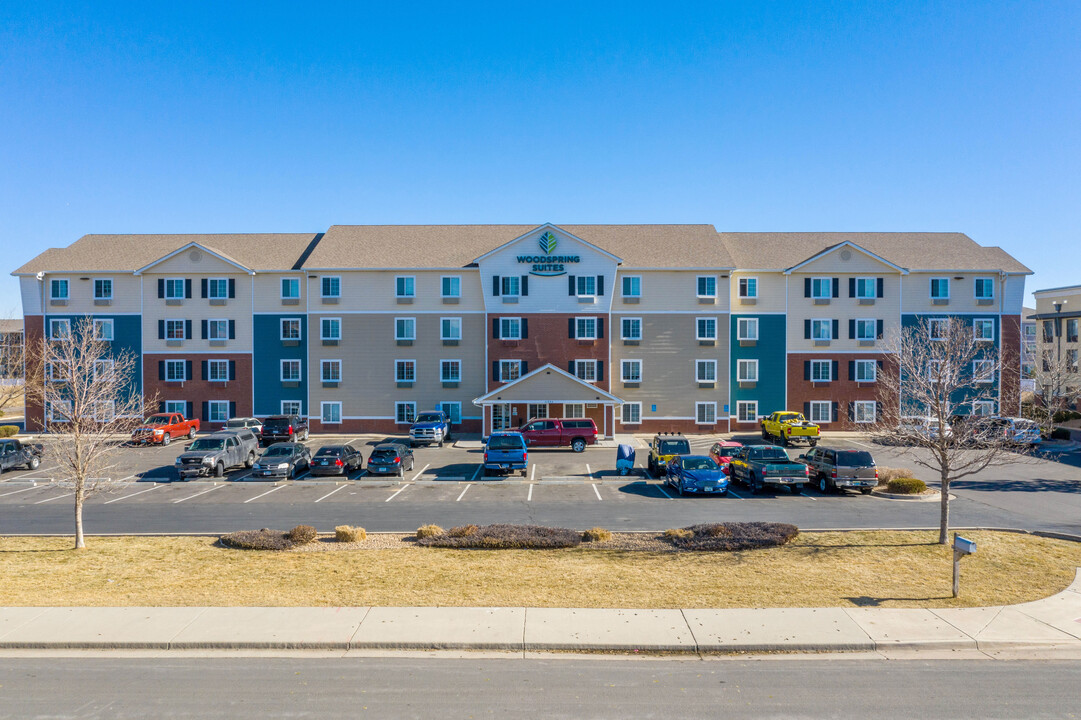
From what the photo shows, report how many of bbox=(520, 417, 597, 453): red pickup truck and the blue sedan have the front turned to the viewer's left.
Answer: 1

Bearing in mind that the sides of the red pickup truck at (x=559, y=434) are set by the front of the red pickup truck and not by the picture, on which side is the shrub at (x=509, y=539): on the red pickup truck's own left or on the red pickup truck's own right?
on the red pickup truck's own left

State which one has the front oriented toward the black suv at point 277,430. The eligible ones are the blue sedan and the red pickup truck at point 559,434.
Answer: the red pickup truck

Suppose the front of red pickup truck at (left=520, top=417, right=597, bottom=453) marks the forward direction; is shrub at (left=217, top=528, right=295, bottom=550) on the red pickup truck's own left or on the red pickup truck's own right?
on the red pickup truck's own left

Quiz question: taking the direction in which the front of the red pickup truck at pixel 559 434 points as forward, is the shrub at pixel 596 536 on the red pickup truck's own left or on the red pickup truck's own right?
on the red pickup truck's own left

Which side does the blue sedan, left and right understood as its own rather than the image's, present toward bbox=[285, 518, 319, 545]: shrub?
right

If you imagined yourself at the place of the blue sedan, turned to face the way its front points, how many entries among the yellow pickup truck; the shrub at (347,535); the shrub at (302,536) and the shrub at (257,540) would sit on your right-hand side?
3

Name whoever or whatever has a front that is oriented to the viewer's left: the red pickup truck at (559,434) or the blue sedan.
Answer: the red pickup truck

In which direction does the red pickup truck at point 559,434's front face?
to the viewer's left

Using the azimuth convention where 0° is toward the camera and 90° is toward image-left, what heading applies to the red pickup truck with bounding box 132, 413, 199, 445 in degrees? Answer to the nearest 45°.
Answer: approximately 45°

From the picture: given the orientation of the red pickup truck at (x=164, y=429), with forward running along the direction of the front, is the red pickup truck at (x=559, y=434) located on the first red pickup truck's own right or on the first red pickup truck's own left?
on the first red pickup truck's own left
